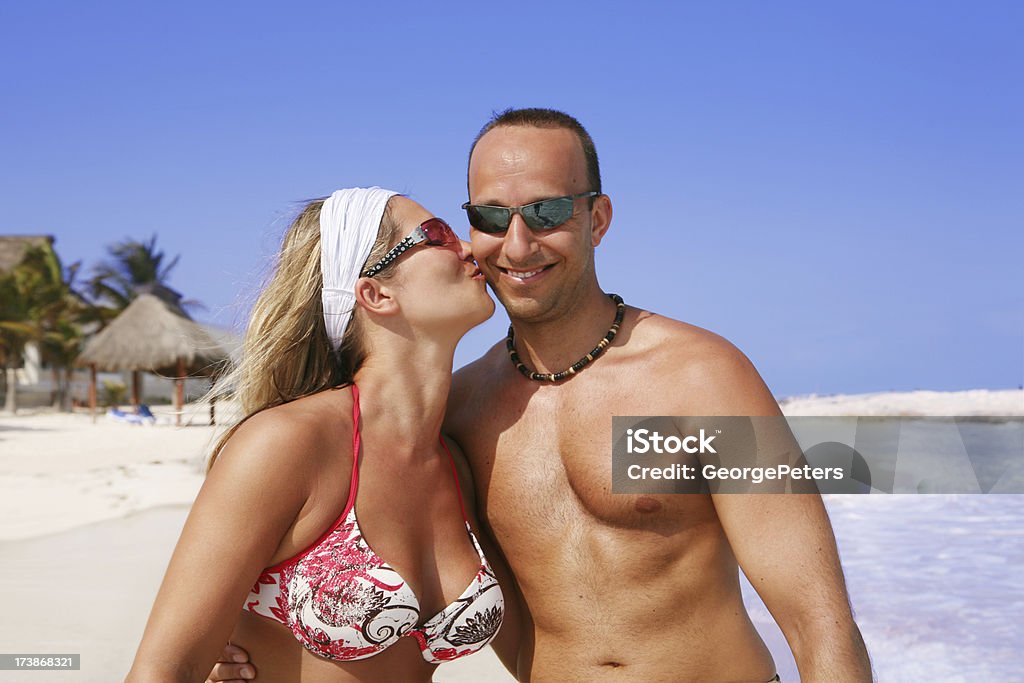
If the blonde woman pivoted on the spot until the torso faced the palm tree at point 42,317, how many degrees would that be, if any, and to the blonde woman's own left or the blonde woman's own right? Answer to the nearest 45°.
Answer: approximately 135° to the blonde woman's own left

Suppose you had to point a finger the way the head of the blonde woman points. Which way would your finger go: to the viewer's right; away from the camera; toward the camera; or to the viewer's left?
to the viewer's right

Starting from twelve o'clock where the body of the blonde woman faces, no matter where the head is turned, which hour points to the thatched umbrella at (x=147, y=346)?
The thatched umbrella is roughly at 7 o'clock from the blonde woman.

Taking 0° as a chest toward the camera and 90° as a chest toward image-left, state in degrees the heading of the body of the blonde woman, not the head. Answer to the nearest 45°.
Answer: approximately 315°

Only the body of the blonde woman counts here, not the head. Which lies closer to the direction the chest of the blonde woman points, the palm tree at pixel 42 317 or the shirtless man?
the shirtless man

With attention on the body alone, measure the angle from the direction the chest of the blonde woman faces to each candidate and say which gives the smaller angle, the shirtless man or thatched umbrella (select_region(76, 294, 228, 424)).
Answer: the shirtless man
